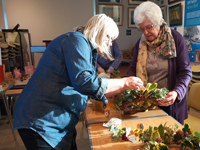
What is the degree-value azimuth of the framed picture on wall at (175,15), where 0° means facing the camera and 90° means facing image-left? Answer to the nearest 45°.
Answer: approximately 45°

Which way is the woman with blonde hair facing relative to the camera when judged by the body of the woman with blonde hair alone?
to the viewer's right

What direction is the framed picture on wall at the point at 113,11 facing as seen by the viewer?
toward the camera

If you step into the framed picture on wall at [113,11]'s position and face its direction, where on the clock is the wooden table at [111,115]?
The wooden table is roughly at 12 o'clock from the framed picture on wall.

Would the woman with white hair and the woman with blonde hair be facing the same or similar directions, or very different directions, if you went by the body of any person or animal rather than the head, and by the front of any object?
very different directions

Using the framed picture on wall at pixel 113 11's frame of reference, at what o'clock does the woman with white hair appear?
The woman with white hair is roughly at 12 o'clock from the framed picture on wall.

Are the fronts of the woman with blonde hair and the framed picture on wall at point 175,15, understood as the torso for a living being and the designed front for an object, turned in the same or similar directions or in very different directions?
very different directions

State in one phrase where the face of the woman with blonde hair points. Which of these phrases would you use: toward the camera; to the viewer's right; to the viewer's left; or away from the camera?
to the viewer's right

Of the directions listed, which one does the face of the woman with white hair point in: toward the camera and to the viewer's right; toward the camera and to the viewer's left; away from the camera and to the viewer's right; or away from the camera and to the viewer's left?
toward the camera and to the viewer's left

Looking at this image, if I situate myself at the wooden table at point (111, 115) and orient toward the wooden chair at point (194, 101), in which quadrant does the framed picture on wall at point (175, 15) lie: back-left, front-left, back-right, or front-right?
front-left
